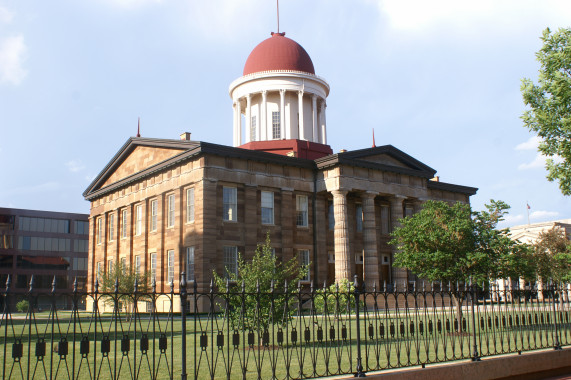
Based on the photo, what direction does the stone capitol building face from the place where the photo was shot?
facing the viewer and to the right of the viewer

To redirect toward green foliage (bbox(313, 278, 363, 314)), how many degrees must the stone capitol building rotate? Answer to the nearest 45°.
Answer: approximately 45° to its right

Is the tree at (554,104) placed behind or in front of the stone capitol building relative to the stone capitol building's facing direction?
in front

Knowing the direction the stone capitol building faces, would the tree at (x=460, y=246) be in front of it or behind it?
in front
